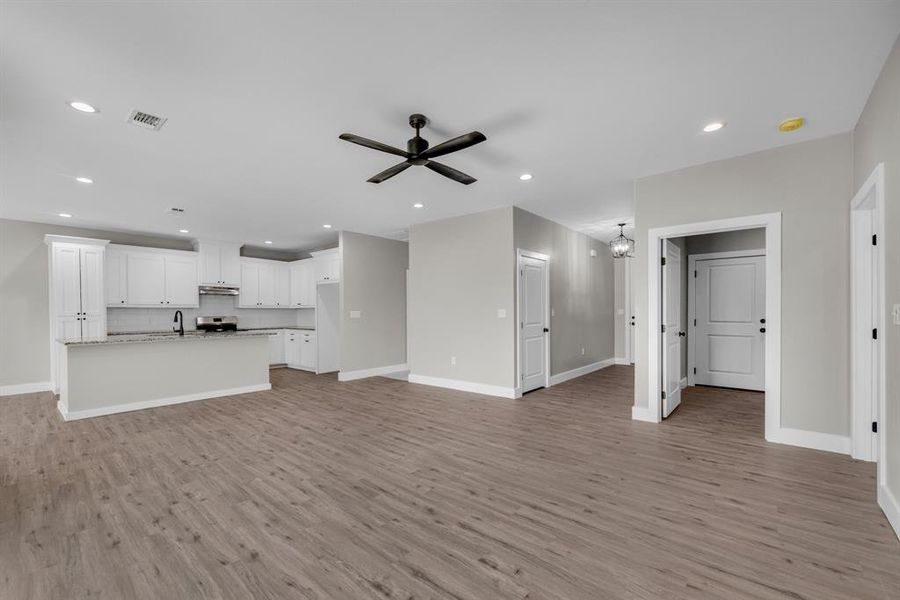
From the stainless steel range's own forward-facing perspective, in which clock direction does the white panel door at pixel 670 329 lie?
The white panel door is roughly at 11 o'clock from the stainless steel range.

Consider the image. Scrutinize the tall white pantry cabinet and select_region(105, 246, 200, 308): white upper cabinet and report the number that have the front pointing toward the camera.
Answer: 2

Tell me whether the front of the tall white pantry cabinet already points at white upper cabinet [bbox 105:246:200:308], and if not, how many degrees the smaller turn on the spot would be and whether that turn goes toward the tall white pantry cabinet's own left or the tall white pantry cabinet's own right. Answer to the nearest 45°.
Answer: approximately 90° to the tall white pantry cabinet's own left

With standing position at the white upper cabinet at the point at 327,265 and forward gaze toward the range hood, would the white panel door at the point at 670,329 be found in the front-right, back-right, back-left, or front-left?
back-left

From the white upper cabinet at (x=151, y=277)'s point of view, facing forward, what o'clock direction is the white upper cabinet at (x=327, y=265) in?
the white upper cabinet at (x=327, y=265) is roughly at 10 o'clock from the white upper cabinet at (x=151, y=277).

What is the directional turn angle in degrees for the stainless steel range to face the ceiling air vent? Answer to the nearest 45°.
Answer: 0° — it already faces it
